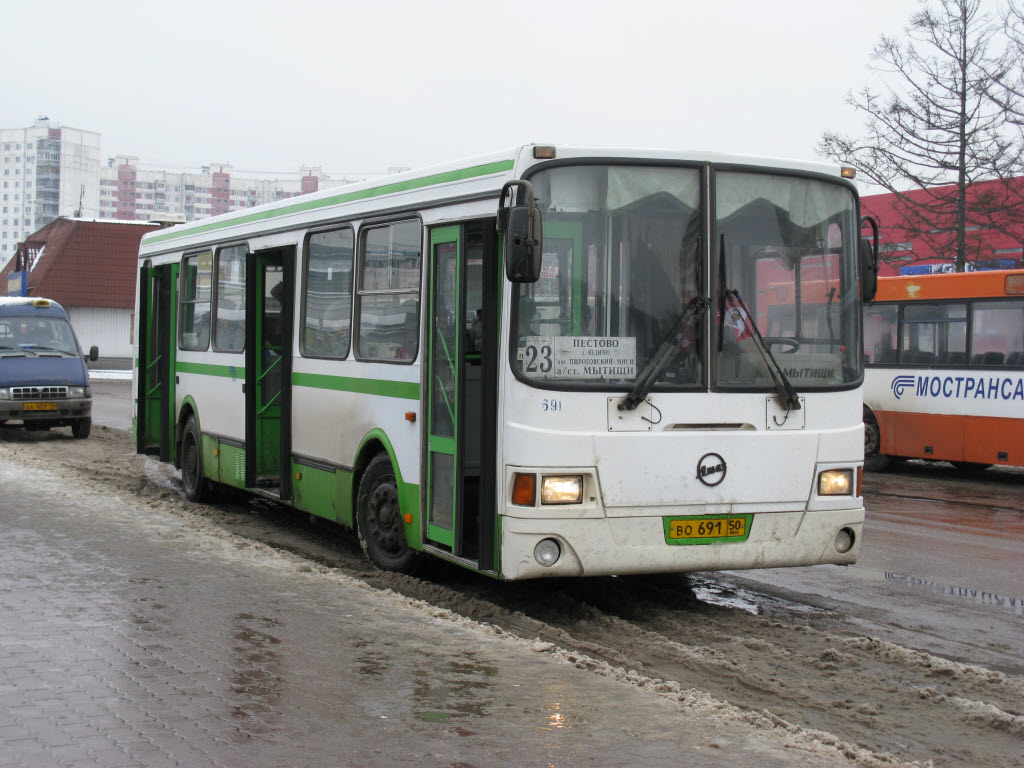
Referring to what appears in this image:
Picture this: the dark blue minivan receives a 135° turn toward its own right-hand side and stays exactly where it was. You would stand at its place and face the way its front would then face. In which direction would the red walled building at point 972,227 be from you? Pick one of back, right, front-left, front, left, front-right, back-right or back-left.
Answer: back-right

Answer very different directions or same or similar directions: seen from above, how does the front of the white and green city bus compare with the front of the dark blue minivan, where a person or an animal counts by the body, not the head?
same or similar directions

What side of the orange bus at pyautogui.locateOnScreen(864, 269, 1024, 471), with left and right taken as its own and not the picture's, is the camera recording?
left

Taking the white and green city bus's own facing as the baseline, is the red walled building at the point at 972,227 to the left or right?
on its left

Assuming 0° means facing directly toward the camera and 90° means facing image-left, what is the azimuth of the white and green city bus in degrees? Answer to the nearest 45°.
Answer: approximately 315°

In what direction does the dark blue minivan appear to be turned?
toward the camera
